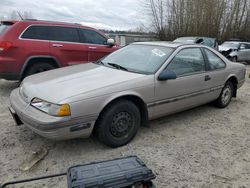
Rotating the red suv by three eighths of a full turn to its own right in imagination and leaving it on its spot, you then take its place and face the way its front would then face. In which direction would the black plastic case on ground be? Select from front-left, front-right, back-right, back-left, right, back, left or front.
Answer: front

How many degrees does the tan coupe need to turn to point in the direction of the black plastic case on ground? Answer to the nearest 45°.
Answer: approximately 45° to its left

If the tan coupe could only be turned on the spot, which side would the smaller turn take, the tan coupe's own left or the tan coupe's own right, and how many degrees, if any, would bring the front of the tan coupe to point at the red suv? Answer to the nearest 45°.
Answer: approximately 90° to the tan coupe's own right

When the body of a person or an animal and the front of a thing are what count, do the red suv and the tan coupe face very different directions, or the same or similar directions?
very different directions

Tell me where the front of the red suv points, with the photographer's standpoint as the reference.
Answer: facing away from the viewer and to the right of the viewer
